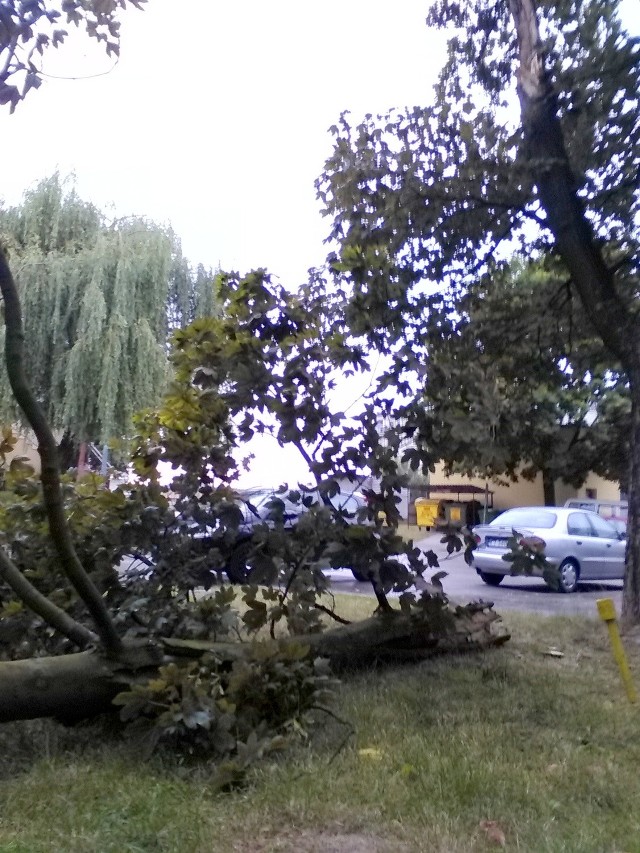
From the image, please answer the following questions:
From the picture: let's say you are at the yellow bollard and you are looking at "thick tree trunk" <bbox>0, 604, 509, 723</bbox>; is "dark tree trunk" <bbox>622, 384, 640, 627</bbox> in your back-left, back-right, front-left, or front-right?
back-right

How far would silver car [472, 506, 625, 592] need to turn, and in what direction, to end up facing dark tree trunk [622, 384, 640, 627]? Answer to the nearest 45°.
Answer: approximately 135° to its right

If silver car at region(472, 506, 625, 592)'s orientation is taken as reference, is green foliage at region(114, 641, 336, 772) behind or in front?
behind

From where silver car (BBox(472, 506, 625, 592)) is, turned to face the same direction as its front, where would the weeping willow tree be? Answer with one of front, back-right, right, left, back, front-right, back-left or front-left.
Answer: back-left

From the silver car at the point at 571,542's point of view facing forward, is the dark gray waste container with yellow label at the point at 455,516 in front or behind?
behind

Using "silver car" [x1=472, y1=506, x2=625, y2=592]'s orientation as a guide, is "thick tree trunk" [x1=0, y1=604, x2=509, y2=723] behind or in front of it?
behind

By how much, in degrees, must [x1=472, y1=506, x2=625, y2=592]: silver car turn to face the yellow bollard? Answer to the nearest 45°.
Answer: approximately 135° to its right

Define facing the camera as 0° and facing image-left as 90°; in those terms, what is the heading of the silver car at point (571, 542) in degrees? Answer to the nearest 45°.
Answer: approximately 225°
